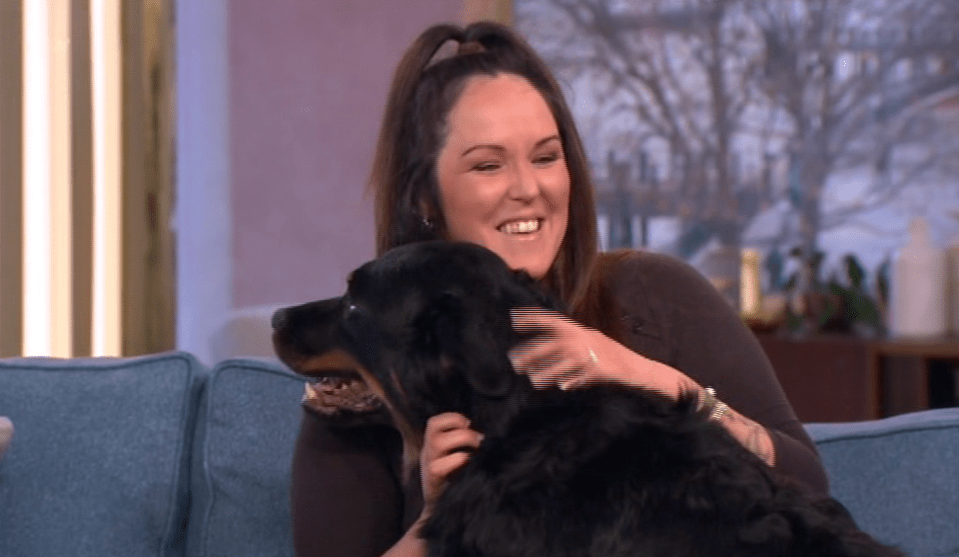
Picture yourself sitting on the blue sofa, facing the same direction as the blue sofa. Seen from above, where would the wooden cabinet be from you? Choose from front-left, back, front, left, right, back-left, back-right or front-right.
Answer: back-left

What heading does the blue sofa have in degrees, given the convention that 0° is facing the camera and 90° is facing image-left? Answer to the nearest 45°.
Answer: approximately 0°

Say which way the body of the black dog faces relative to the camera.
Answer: to the viewer's left

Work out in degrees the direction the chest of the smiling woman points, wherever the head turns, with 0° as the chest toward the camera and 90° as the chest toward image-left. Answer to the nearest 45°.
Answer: approximately 0°

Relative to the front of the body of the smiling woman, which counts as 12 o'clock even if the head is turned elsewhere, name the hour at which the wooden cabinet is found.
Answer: The wooden cabinet is roughly at 7 o'clock from the smiling woman.

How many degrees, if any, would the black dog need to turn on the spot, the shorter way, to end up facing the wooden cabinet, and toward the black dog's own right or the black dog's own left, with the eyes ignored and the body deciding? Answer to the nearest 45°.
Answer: approximately 90° to the black dog's own right
